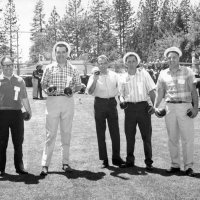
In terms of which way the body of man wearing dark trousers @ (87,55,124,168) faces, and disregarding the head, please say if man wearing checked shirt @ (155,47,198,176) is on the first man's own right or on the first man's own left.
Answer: on the first man's own left

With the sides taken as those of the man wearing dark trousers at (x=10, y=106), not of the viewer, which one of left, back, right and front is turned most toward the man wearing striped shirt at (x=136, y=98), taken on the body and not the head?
left

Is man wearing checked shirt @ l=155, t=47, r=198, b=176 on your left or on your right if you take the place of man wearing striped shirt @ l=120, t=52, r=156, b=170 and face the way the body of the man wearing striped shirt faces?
on your left

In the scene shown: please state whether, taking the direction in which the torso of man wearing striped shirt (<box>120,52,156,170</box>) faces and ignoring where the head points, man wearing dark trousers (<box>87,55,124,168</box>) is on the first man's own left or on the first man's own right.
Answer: on the first man's own right

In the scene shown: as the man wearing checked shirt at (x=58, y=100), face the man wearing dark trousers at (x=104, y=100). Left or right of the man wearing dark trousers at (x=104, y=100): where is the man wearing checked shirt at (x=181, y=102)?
right

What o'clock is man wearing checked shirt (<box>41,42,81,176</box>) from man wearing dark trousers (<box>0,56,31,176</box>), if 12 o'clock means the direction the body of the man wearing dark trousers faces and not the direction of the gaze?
The man wearing checked shirt is roughly at 9 o'clock from the man wearing dark trousers.

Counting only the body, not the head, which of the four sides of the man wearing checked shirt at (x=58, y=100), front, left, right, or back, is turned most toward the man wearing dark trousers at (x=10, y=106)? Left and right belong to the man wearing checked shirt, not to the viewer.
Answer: right

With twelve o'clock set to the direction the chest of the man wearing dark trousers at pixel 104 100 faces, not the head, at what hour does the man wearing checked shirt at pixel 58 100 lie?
The man wearing checked shirt is roughly at 2 o'clock from the man wearing dark trousers.

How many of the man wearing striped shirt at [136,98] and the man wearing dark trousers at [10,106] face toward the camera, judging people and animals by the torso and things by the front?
2

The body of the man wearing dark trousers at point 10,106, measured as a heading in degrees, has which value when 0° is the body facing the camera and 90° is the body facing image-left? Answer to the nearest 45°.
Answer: approximately 0°

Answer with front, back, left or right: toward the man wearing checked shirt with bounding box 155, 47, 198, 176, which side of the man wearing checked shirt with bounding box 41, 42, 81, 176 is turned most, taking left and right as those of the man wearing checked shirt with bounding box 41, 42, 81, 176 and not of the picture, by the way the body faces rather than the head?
left

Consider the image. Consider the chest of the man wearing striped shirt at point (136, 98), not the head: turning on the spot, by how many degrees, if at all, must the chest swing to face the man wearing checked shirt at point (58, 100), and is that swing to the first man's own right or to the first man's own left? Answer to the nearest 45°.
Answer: approximately 90° to the first man's own right

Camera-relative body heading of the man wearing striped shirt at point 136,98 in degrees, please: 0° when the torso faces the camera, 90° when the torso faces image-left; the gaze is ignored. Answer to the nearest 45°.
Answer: approximately 0°
